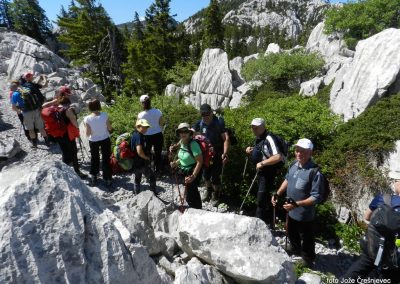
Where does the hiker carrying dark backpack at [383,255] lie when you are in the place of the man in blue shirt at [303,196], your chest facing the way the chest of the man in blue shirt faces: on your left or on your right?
on your left

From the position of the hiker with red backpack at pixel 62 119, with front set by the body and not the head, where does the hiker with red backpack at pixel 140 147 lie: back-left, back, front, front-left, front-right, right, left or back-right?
right

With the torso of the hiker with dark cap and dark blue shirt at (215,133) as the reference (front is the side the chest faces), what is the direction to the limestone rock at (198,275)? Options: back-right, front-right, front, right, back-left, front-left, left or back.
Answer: front-left

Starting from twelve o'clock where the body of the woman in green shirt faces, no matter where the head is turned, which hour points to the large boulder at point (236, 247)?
The large boulder is roughly at 10 o'clock from the woman in green shirt.

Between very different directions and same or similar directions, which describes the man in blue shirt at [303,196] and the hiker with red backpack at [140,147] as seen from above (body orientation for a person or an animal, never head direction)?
very different directions

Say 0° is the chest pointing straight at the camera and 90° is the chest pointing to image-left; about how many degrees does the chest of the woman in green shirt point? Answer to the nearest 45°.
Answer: approximately 45°

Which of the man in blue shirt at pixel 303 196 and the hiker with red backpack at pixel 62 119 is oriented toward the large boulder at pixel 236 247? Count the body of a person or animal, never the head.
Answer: the man in blue shirt

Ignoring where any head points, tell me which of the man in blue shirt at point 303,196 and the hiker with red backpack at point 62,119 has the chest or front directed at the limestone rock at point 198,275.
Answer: the man in blue shirt

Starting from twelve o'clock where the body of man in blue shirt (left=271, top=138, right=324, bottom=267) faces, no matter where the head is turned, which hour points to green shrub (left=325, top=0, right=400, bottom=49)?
The green shrub is roughly at 5 o'clock from the man in blue shirt.

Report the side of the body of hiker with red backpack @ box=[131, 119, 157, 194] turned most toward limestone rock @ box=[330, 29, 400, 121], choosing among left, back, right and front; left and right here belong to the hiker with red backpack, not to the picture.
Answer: front

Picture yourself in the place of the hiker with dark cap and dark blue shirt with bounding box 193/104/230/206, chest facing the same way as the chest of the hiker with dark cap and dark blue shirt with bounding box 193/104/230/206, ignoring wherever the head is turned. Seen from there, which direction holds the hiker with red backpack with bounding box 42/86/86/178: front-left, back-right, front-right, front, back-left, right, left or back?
front-right

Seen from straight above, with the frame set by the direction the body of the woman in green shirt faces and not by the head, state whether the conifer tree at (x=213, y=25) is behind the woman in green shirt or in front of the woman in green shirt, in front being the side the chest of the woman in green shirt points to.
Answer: behind
